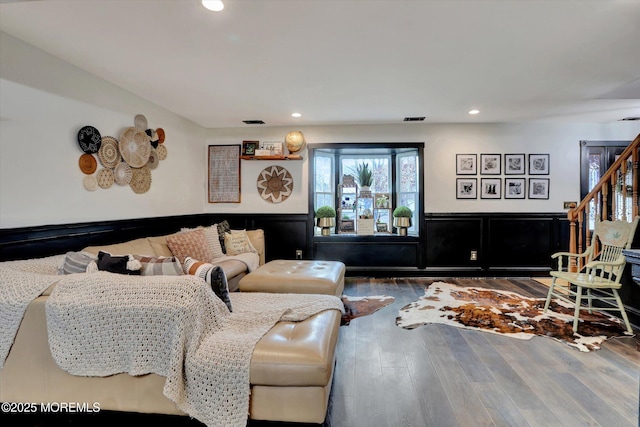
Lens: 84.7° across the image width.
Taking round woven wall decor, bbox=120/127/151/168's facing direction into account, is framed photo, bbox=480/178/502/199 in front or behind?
in front

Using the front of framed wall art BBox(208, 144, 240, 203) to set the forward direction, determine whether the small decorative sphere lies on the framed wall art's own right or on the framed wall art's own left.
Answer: on the framed wall art's own left

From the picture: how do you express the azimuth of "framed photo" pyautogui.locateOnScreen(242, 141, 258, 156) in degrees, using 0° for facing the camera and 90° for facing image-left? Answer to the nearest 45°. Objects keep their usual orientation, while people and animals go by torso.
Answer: approximately 0°

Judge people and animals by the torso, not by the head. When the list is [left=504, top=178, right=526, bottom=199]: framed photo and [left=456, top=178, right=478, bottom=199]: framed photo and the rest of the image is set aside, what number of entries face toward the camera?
2

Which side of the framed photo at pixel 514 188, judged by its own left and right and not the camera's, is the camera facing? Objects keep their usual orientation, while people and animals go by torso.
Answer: front

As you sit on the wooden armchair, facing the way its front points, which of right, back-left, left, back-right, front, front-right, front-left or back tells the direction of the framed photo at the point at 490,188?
right

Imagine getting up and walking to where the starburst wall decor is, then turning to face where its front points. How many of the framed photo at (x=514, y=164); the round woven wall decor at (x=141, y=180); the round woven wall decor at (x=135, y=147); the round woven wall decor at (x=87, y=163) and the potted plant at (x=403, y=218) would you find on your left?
2

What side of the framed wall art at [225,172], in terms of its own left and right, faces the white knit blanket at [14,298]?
front

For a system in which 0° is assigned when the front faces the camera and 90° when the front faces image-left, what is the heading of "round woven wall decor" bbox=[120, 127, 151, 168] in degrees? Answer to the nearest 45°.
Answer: approximately 315°

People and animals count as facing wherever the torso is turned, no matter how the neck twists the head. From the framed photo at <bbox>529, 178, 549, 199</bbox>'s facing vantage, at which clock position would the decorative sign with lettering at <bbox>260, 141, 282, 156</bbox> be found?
the decorative sign with lettering at <bbox>260, 141, 282, 156</bbox> is roughly at 2 o'clock from the framed photo at <bbox>529, 178, 549, 199</bbox>.

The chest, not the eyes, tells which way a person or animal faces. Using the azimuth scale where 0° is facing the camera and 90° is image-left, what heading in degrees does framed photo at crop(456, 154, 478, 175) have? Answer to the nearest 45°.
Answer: approximately 0°

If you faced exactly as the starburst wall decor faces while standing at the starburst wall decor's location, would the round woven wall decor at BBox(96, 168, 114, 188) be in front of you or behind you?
in front

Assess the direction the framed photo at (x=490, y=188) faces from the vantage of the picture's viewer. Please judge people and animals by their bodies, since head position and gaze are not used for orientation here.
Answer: facing the viewer

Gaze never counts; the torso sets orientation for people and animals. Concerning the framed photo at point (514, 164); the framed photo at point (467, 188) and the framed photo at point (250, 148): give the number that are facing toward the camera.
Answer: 3
